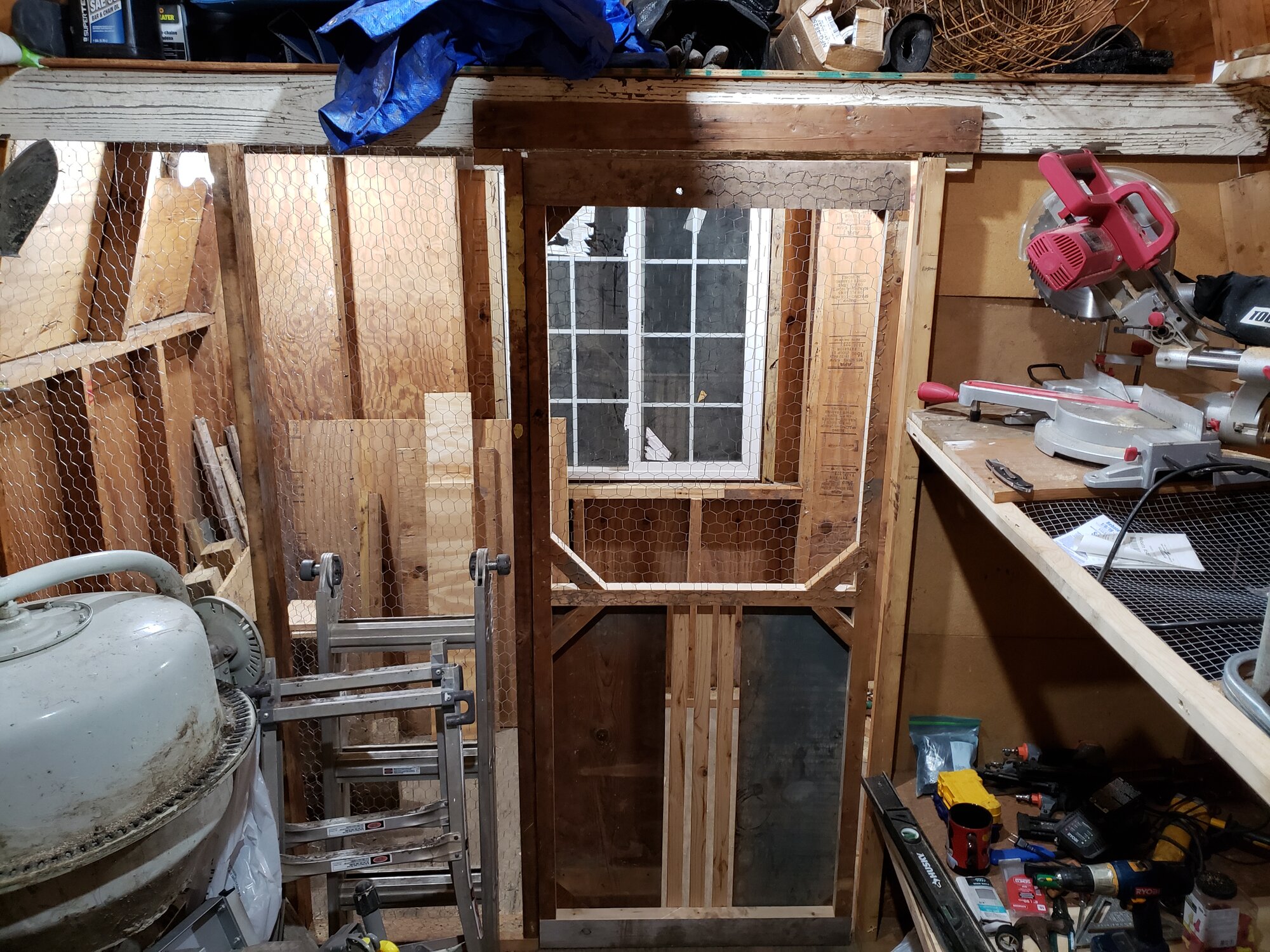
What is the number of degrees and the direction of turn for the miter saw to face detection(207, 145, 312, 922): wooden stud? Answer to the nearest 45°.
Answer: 0° — it already faces it

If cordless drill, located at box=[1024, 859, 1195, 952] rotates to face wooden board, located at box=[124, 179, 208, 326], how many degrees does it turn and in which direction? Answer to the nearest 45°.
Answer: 0° — it already faces it

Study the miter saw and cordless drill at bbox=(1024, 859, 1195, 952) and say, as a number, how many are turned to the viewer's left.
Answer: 2

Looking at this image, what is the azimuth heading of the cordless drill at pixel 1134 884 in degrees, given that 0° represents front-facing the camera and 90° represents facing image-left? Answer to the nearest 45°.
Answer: approximately 90°

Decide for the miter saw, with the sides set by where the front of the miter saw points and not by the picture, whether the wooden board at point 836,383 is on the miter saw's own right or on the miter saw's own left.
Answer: on the miter saw's own right

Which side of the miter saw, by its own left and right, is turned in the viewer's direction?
left

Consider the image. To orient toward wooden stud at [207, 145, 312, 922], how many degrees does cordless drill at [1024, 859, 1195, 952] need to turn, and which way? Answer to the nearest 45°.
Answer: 0° — it already faces it

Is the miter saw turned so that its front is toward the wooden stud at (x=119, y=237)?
yes
